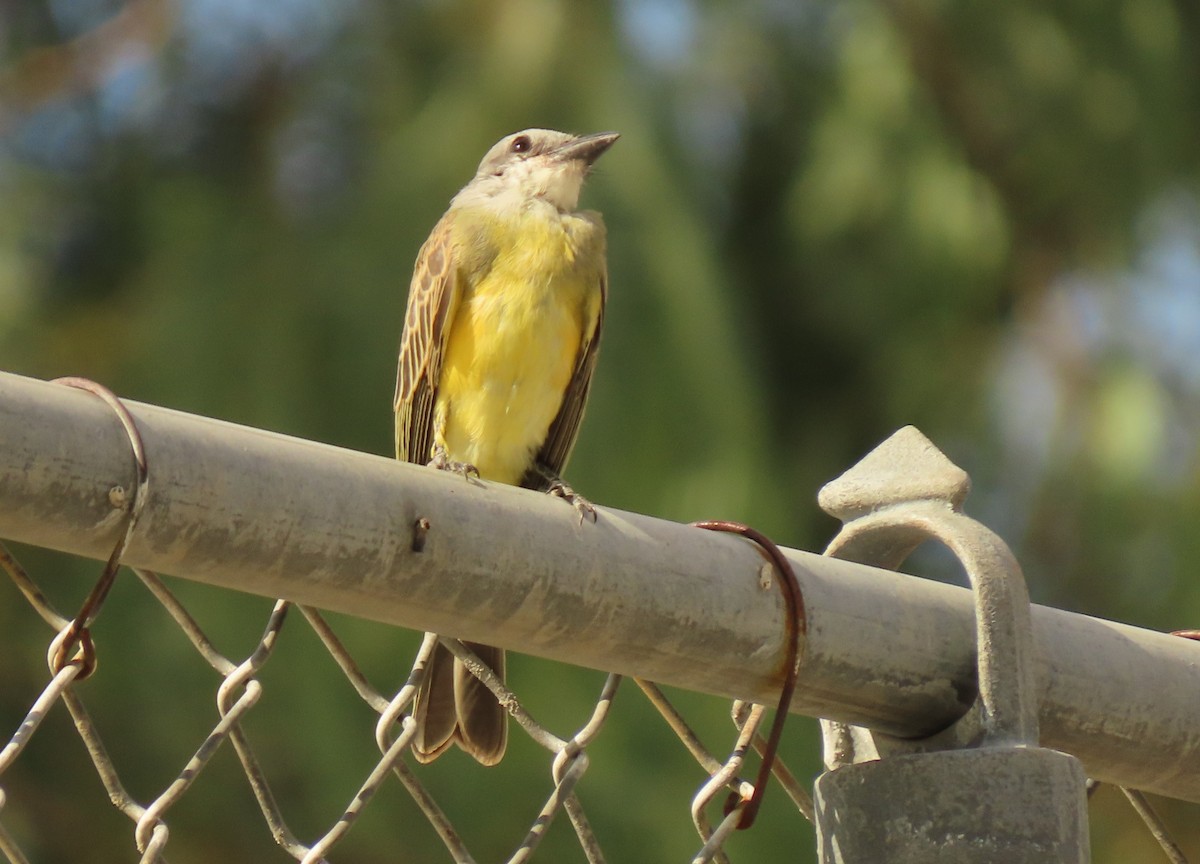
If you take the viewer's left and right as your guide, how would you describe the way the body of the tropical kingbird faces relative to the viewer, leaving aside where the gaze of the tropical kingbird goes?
facing the viewer and to the right of the viewer
